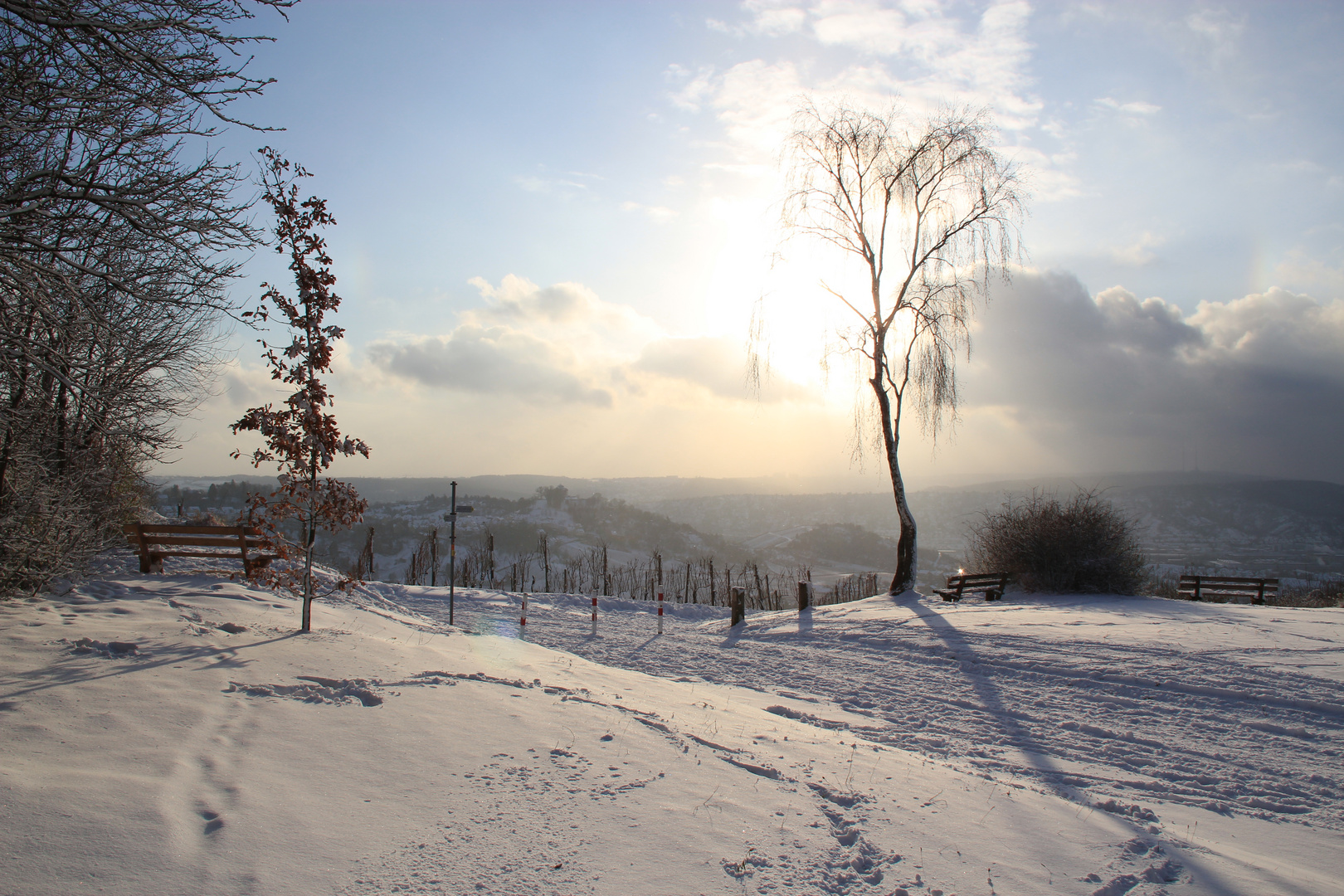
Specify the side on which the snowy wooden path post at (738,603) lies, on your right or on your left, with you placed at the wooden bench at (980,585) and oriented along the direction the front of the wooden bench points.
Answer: on your left

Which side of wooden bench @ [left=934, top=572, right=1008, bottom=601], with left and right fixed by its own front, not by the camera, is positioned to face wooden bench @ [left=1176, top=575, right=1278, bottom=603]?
right

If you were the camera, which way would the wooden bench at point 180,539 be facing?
facing away from the viewer and to the right of the viewer

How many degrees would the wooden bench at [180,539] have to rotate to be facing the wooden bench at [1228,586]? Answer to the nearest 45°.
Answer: approximately 45° to its right

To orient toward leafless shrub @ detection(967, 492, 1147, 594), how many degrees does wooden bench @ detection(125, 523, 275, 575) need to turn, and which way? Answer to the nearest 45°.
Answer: approximately 45° to its right

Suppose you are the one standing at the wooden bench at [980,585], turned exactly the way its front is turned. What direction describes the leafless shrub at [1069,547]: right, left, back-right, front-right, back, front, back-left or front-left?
right

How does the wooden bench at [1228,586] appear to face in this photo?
away from the camera

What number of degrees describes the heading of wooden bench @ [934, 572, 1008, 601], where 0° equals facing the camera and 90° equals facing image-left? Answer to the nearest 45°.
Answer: approximately 135°

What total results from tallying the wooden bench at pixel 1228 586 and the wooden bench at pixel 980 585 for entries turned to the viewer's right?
0

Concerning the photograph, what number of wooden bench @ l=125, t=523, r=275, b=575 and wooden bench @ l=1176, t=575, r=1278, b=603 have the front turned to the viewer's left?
0

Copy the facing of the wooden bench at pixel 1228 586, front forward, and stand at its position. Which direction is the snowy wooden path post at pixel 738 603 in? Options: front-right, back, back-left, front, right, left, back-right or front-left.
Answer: back-left
